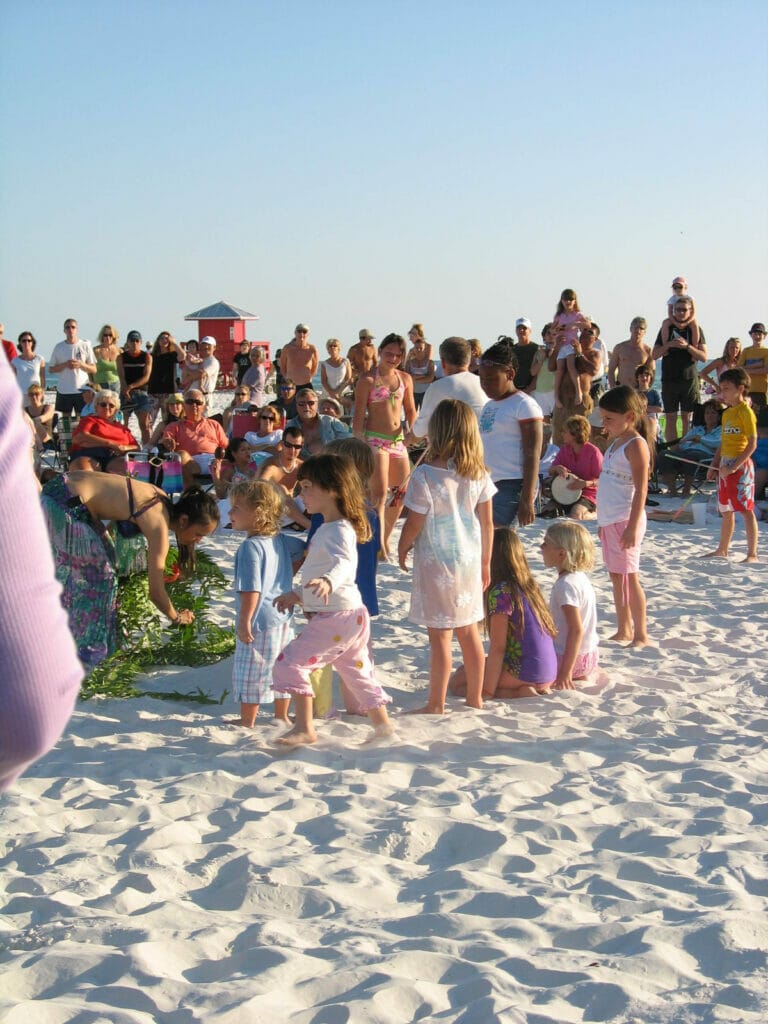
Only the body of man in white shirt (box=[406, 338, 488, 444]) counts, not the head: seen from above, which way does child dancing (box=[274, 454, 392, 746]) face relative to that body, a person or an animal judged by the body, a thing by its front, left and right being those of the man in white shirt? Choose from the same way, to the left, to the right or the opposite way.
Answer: to the left

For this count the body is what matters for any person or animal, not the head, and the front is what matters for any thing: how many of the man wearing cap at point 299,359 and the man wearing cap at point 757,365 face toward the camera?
2

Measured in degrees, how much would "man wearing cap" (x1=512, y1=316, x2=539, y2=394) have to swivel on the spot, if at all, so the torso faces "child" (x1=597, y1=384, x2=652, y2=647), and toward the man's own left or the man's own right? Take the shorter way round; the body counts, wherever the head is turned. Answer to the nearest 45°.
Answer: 0° — they already face them

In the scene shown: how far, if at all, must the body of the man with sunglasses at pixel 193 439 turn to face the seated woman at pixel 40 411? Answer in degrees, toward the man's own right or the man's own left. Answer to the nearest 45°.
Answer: approximately 135° to the man's own right

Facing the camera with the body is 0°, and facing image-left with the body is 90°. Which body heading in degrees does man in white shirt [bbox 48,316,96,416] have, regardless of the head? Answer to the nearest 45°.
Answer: approximately 0°

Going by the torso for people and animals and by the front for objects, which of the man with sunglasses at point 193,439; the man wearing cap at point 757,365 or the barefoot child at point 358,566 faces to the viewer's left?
the barefoot child

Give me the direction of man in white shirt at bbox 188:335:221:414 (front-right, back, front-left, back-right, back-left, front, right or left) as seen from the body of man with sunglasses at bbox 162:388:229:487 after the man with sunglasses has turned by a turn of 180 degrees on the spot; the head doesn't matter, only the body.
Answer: front

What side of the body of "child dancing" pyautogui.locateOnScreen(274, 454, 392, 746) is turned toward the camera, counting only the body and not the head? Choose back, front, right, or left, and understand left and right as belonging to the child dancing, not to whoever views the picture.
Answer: left
